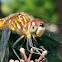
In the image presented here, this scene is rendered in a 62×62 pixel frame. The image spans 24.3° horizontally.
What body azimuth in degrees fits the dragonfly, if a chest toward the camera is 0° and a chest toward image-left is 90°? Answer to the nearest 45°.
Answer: approximately 270°
